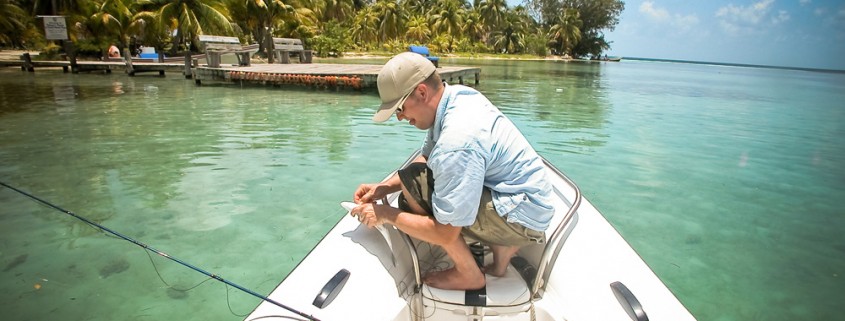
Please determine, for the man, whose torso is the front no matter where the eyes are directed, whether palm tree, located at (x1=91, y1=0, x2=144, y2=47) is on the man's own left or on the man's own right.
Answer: on the man's own right

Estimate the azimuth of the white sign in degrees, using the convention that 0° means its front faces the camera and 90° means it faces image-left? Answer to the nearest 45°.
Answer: approximately 0°

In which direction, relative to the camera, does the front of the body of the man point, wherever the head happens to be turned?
to the viewer's left

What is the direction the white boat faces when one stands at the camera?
facing away from the viewer

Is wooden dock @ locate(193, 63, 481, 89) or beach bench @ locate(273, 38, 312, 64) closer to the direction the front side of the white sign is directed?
the wooden dock

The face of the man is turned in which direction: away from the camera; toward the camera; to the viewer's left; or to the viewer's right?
to the viewer's left

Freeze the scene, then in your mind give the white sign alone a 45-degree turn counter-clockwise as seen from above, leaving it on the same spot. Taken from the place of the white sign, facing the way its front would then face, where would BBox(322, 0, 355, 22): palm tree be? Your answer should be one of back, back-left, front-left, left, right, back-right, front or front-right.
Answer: left

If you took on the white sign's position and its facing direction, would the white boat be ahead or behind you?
ahead

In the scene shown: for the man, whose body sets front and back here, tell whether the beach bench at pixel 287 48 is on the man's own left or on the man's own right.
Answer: on the man's own right

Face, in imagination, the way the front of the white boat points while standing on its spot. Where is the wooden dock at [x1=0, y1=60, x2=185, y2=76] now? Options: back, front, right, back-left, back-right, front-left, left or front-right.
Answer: front-left
